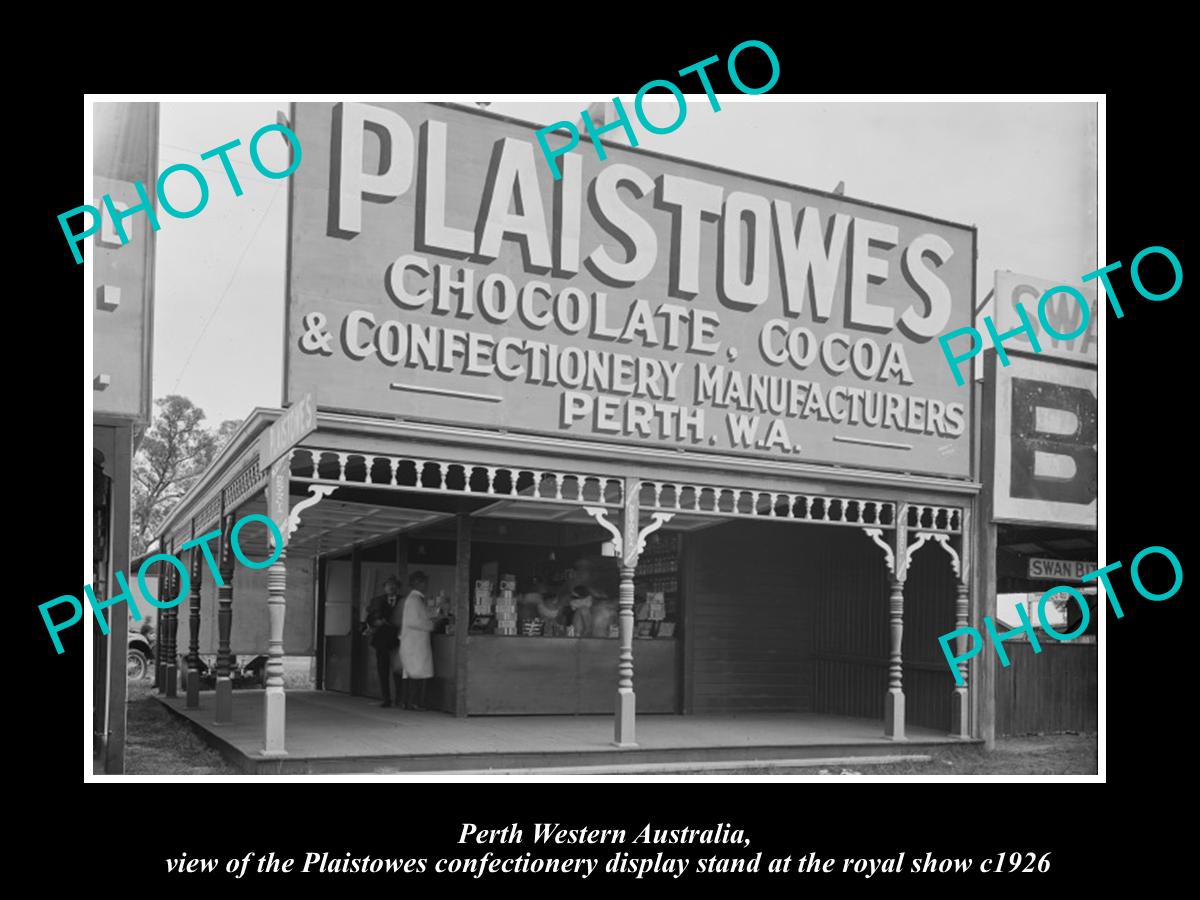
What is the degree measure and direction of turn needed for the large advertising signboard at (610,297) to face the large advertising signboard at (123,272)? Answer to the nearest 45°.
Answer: approximately 90° to its right

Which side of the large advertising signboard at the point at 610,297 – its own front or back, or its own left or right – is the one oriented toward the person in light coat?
back

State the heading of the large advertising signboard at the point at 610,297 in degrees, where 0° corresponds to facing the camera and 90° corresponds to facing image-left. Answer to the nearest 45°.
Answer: approximately 315°

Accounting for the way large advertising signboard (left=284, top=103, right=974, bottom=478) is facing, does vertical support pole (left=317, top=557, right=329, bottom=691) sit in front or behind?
behind

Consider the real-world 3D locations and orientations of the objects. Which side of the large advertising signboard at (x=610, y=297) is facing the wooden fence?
left

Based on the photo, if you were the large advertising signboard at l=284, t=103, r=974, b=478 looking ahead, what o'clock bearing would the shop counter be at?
The shop counter is roughly at 7 o'clock from the large advertising signboard.

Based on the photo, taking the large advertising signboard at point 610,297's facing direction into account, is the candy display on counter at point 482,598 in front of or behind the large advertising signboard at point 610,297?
behind

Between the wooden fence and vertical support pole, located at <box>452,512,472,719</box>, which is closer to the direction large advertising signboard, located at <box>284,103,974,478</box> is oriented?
the wooden fence
